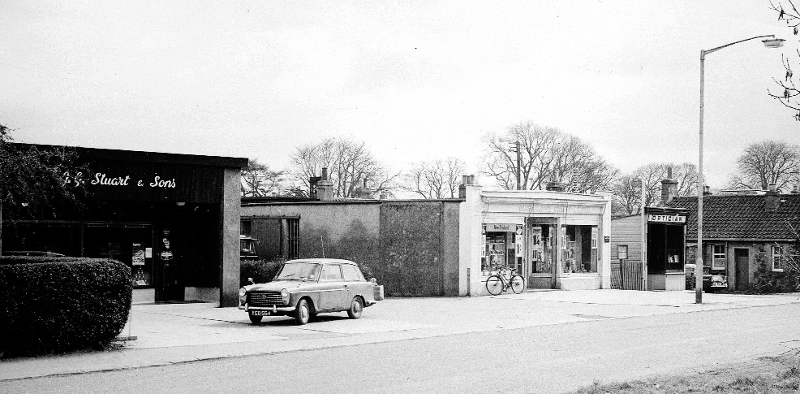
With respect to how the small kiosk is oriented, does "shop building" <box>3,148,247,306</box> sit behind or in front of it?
in front

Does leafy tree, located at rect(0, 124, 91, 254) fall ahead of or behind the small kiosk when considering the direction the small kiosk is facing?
ahead

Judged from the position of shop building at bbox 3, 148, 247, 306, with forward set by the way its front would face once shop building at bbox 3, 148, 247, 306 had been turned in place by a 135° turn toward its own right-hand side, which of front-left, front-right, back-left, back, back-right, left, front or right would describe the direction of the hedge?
back-left

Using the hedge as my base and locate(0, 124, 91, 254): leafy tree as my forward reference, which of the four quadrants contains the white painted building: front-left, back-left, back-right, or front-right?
front-right

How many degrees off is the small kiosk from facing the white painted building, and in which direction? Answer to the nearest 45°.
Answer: approximately 45° to its right

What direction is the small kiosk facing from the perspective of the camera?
toward the camera

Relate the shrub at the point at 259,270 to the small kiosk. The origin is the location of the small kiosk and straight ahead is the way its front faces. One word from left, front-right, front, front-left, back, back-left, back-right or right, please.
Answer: front-right

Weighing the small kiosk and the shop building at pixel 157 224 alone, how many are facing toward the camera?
2
